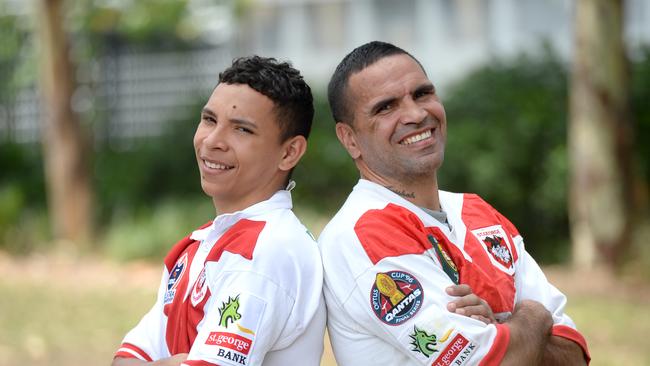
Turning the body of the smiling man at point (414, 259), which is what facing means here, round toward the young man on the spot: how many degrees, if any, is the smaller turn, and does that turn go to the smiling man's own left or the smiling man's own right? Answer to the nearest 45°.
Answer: approximately 135° to the smiling man's own right

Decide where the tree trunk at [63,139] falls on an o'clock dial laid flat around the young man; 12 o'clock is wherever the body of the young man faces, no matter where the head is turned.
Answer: The tree trunk is roughly at 4 o'clock from the young man.

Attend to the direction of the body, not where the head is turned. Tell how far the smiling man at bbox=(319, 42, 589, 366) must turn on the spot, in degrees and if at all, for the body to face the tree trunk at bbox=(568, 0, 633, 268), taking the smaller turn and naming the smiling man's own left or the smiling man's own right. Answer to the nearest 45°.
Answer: approximately 135° to the smiling man's own left

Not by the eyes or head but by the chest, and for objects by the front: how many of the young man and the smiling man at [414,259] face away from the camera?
0

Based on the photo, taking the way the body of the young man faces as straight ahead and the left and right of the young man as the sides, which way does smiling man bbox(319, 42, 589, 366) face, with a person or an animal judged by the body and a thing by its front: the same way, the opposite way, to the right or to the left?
to the left

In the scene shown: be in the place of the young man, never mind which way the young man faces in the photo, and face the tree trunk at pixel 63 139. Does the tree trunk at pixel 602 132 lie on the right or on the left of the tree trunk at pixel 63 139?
right

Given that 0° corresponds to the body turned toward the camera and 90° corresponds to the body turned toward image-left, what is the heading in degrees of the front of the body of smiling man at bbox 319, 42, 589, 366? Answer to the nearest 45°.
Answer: approximately 315°

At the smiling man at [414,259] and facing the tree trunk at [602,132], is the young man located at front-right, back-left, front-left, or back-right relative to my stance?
back-left

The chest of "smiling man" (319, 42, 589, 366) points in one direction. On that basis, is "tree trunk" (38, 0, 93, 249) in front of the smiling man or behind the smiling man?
behind

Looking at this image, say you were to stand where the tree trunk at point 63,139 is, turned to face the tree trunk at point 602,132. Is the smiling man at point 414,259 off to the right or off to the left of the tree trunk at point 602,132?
right

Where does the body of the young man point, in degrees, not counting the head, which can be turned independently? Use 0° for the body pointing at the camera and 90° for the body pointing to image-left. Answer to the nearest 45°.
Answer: approximately 45°

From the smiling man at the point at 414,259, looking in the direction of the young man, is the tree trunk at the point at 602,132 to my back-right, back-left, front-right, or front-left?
back-right

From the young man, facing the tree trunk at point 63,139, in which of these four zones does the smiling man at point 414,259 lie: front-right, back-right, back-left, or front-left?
back-right
